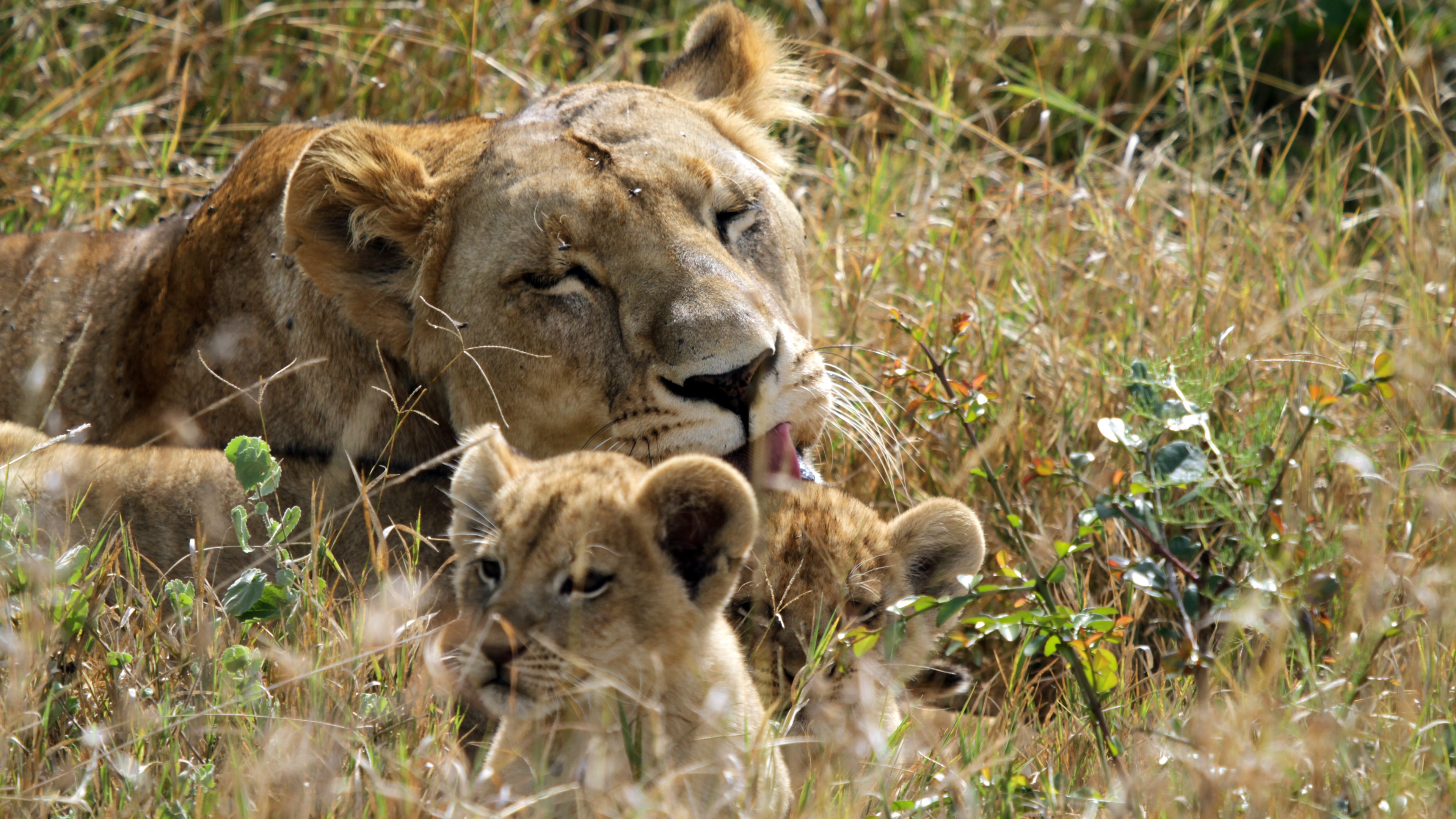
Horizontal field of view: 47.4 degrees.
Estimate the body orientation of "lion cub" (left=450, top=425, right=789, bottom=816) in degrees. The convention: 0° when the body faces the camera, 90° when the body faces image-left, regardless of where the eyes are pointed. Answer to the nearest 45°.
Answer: approximately 45°

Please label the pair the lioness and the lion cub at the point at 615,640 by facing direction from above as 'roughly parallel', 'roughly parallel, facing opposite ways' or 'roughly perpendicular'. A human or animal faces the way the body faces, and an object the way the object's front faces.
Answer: roughly perpendicular

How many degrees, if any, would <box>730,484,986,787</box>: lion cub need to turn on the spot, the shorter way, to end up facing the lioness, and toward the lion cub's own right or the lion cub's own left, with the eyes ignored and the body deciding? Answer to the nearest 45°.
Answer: approximately 90° to the lion cub's own right

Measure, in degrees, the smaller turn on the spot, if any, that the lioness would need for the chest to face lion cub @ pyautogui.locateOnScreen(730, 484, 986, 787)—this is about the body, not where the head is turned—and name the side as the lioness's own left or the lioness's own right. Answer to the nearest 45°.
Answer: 0° — it already faces it

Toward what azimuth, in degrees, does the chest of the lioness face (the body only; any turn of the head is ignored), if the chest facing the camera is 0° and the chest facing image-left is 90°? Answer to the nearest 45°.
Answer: approximately 315°

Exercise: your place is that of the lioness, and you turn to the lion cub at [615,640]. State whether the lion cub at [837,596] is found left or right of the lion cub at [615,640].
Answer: left

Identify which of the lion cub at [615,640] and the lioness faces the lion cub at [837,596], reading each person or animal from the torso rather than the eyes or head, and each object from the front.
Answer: the lioness
